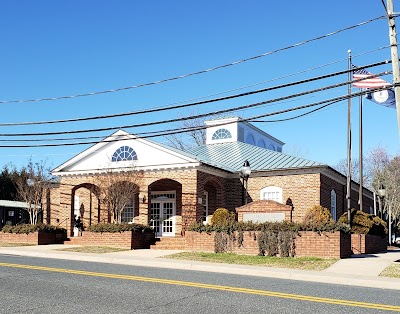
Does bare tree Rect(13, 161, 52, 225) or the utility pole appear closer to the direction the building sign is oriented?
the utility pole

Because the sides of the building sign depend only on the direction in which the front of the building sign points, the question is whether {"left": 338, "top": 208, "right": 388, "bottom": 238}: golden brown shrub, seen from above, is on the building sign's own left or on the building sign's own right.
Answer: on the building sign's own left

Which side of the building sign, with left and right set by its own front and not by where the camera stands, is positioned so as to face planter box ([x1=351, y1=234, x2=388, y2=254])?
left

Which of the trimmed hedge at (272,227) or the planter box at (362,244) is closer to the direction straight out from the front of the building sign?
the trimmed hedge

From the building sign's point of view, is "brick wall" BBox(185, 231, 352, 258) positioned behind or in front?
in front

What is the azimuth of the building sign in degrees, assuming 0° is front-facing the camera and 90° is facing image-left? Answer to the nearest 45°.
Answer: approximately 0°
